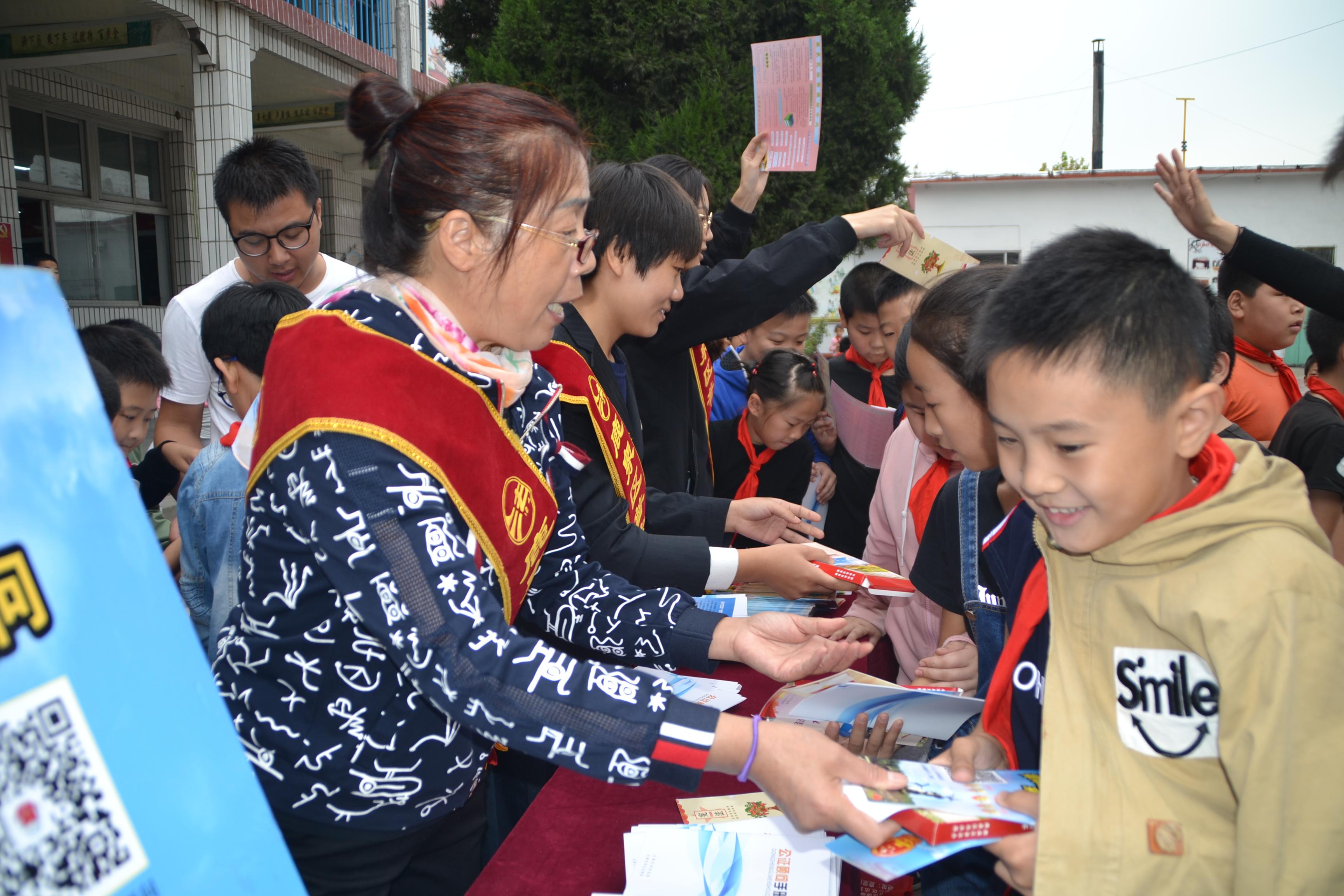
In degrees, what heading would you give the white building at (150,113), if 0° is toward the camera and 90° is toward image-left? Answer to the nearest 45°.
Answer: approximately 315°

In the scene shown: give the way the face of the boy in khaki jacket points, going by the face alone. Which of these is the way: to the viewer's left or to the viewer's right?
to the viewer's left

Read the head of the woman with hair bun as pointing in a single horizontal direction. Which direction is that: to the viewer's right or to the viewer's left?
to the viewer's right

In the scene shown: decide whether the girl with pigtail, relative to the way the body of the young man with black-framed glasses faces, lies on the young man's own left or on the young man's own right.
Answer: on the young man's own left

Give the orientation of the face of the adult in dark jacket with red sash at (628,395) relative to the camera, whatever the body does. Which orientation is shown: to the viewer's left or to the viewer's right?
to the viewer's right

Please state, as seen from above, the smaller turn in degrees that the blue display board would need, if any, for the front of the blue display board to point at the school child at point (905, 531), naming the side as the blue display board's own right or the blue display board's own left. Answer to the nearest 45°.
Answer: approximately 135° to the blue display board's own left

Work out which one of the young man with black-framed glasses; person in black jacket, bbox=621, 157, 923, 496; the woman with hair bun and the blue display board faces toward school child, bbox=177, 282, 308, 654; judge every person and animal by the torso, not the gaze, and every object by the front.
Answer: the young man with black-framed glasses

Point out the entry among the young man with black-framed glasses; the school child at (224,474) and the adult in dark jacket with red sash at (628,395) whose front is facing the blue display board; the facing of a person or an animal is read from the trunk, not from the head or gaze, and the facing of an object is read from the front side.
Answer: the young man with black-framed glasses

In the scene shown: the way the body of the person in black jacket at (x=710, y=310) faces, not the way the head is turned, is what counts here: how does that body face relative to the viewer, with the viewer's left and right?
facing to the right of the viewer

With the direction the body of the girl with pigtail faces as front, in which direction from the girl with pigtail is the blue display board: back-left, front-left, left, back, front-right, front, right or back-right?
front-right

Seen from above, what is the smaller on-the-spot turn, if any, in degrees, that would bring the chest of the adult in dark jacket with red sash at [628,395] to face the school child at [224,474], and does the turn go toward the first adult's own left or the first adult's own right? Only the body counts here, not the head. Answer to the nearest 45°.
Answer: approximately 180°

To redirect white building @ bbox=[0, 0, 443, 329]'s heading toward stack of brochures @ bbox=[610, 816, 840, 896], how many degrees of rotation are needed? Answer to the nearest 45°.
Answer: approximately 45° to its right
